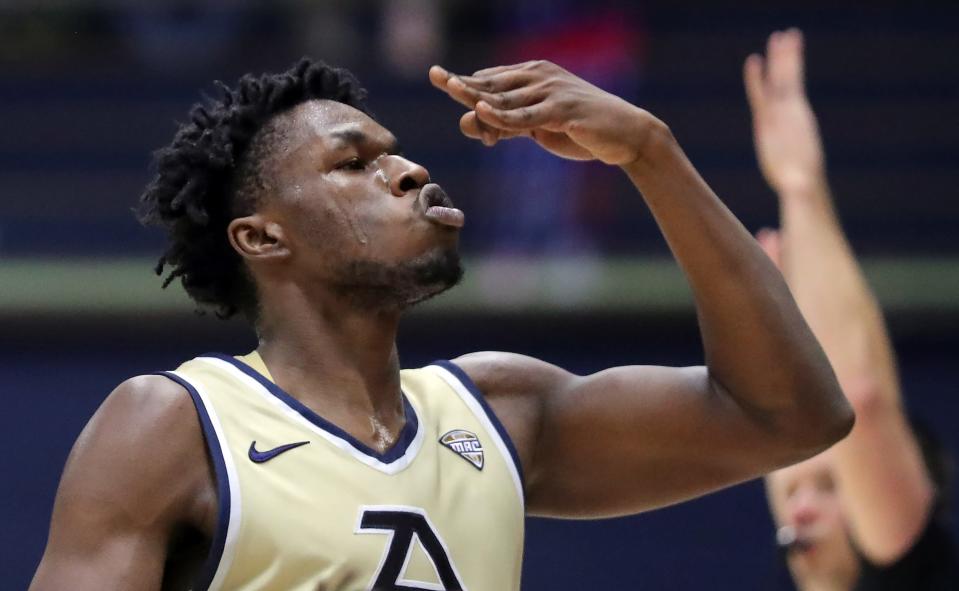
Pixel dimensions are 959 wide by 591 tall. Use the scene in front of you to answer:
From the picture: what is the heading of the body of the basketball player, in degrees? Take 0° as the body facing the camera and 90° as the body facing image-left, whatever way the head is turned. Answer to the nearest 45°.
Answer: approximately 315°
